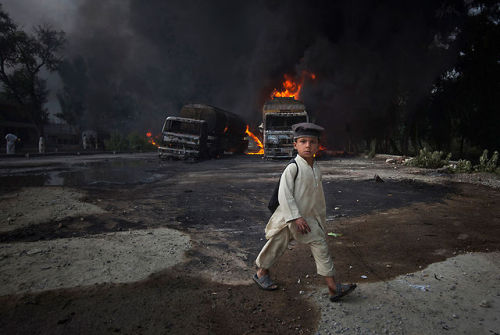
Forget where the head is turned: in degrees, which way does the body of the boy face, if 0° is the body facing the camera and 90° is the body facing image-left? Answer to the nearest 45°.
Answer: approximately 315°

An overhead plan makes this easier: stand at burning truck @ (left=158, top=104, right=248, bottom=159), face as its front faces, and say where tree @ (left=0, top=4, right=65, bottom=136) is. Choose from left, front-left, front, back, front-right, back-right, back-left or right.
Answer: right

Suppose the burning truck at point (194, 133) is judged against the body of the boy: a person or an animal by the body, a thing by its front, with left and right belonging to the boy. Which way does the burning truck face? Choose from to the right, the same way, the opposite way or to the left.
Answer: to the right

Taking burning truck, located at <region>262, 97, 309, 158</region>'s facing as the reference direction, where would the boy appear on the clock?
The boy is roughly at 12 o'clock from the burning truck.

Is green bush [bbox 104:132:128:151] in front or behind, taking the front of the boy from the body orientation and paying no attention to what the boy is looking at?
behind

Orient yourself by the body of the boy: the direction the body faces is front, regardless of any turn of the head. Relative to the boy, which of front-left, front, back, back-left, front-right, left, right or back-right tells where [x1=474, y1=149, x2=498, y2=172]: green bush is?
left

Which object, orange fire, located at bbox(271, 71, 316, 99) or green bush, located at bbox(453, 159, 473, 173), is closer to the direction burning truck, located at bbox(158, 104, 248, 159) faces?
the green bush

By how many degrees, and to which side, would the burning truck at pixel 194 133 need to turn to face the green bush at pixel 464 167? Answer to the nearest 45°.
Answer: approximately 90° to its left

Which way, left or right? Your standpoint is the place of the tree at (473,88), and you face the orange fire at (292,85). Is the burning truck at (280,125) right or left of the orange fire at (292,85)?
left

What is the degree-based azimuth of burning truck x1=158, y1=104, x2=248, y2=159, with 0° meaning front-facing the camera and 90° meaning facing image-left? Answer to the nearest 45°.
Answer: approximately 45°

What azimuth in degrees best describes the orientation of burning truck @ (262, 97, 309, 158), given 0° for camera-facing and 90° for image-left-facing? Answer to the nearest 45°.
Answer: approximately 0°
